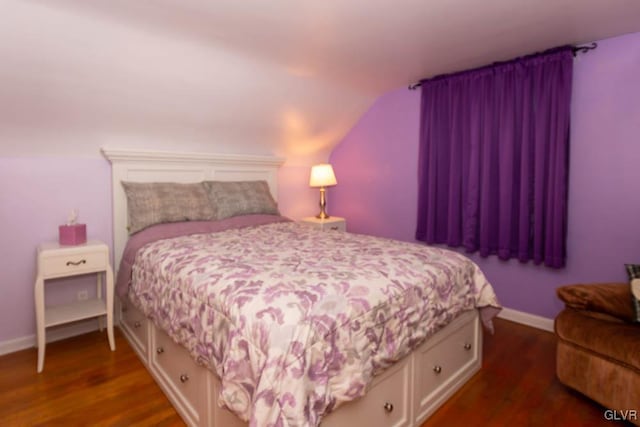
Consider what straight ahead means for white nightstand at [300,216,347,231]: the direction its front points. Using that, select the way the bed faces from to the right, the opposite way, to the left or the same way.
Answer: the same way

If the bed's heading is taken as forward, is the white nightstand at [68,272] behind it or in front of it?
behind

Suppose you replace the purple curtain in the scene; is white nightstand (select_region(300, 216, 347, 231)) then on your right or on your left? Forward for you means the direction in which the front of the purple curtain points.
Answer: on your right

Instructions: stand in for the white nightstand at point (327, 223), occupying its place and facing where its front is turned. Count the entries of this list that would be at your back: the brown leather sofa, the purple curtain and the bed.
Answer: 0

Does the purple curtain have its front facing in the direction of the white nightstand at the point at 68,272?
yes

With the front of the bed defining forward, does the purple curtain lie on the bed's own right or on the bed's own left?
on the bed's own left

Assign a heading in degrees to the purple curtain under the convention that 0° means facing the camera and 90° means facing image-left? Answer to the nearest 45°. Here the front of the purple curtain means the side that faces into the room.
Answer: approximately 45°

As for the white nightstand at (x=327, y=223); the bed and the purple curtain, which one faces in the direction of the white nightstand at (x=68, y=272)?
the purple curtain

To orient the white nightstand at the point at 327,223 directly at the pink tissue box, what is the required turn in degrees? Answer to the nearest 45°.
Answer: approximately 90° to its right

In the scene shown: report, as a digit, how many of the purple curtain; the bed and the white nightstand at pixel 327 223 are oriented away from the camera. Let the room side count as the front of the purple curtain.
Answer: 0

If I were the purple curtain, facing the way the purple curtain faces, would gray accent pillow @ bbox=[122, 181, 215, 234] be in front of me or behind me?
in front

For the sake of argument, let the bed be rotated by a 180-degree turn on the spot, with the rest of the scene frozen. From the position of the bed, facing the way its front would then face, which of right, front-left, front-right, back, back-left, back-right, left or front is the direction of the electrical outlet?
front

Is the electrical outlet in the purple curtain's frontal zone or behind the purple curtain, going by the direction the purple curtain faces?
frontal zone

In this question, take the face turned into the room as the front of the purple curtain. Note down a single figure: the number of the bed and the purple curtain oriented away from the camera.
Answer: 0

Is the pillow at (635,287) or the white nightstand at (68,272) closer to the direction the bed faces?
the pillow

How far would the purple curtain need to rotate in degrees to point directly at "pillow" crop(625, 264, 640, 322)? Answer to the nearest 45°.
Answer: approximately 90° to its left

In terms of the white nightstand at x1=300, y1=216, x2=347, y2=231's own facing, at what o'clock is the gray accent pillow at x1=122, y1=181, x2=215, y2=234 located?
The gray accent pillow is roughly at 3 o'clock from the white nightstand.

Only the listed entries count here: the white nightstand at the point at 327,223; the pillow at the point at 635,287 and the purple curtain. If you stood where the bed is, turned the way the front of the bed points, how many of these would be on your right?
0

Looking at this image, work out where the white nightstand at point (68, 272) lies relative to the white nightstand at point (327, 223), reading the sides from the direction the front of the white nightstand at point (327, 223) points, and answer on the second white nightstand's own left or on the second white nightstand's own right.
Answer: on the second white nightstand's own right

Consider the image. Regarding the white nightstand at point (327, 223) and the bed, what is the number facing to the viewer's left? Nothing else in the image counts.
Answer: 0

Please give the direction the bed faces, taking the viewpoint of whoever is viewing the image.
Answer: facing the viewer and to the right of the viewer

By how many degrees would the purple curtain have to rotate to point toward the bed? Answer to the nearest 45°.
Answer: approximately 45° to its left
